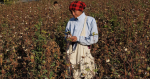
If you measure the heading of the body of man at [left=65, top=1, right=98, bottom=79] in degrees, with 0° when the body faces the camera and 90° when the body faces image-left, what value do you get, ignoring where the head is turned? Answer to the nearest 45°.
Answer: approximately 45°
